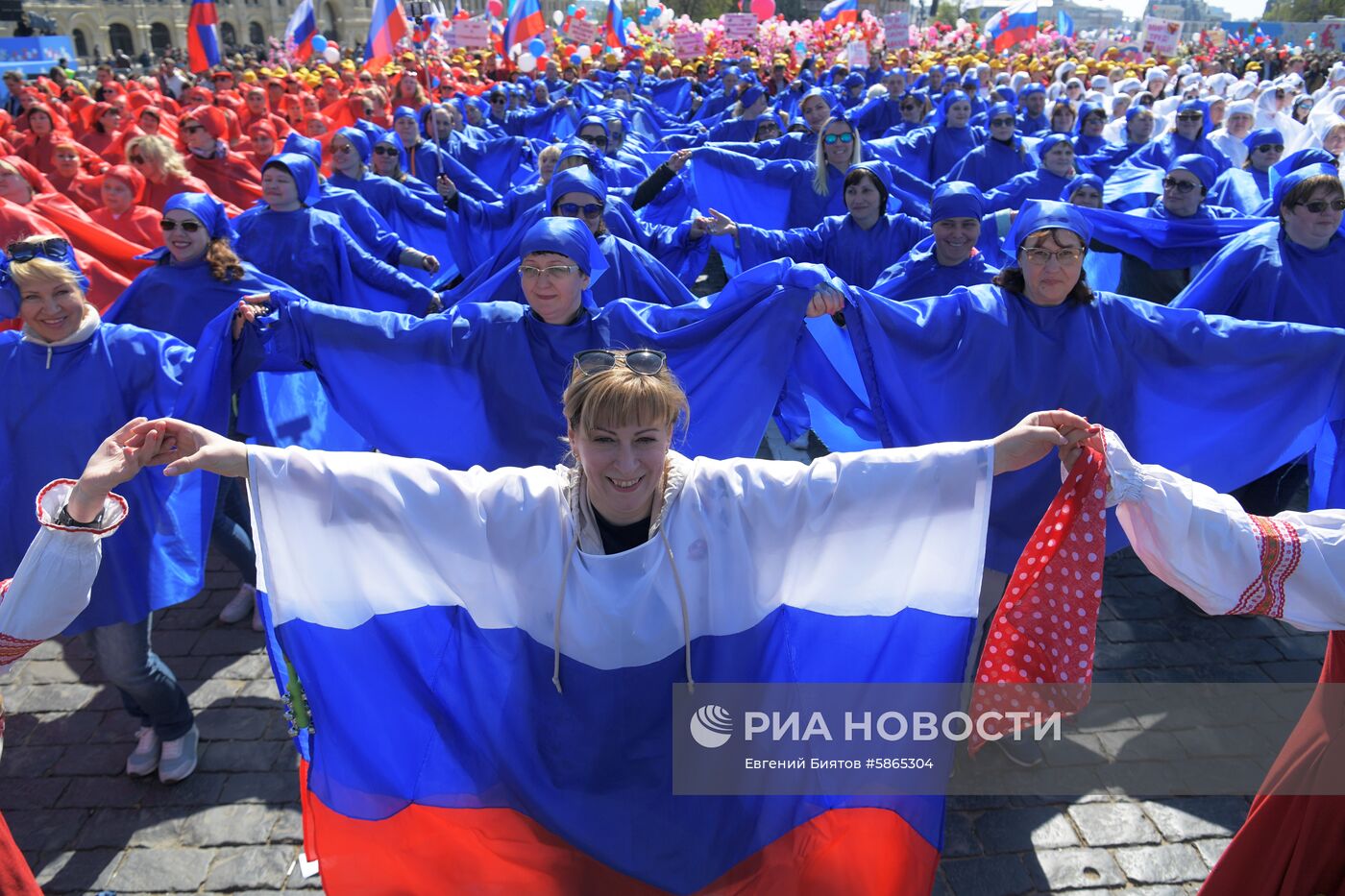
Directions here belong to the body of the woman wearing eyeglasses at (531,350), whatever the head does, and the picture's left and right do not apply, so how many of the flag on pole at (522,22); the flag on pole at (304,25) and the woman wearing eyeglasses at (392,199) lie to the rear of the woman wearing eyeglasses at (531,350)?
3

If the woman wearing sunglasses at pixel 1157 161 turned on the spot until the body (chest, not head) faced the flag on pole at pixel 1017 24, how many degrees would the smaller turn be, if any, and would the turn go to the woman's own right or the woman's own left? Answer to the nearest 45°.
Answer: approximately 180°

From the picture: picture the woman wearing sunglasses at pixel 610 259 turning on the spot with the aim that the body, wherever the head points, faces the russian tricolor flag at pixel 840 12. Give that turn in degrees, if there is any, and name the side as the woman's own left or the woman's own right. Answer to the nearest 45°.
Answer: approximately 180°

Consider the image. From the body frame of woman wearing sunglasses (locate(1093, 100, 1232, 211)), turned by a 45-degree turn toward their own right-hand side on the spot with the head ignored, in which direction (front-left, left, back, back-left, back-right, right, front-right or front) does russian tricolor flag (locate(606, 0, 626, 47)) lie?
right

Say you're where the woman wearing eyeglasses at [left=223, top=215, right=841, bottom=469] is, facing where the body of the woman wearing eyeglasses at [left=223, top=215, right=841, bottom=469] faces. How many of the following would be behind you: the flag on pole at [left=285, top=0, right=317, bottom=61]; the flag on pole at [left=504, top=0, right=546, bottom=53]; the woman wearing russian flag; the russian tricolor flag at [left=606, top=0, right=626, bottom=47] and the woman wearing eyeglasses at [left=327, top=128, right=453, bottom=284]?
4
